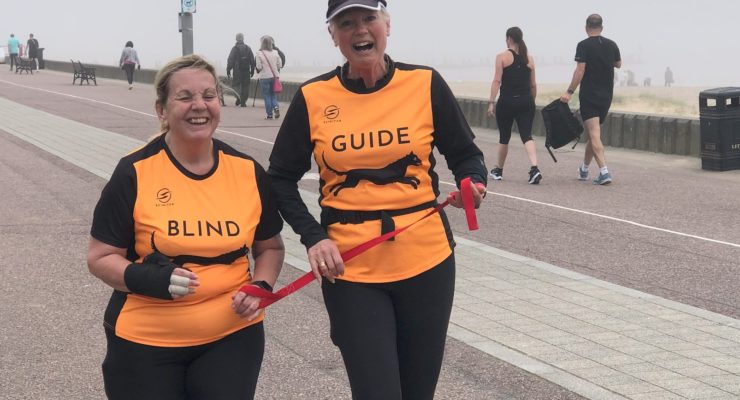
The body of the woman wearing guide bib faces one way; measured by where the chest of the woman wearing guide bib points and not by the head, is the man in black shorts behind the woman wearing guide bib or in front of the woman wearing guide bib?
behind

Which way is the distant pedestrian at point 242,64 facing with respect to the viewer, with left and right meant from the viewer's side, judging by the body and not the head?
facing away from the viewer

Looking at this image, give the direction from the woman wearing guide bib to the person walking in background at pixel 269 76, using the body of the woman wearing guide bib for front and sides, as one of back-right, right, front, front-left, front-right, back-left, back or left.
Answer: back

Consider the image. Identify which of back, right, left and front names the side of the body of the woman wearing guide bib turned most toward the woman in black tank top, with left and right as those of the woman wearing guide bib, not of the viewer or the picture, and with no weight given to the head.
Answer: back

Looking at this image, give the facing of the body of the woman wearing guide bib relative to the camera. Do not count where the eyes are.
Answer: toward the camera

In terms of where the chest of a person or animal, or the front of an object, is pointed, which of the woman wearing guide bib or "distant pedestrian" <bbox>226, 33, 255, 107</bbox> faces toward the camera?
the woman wearing guide bib

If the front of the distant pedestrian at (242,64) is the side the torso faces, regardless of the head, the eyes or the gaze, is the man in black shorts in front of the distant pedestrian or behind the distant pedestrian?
behind

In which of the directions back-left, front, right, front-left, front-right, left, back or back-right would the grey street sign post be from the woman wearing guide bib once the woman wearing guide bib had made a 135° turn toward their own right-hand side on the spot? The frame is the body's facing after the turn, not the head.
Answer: front-right

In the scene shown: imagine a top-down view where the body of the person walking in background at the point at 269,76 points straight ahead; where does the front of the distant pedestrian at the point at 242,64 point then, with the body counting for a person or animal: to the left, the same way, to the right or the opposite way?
the same way
